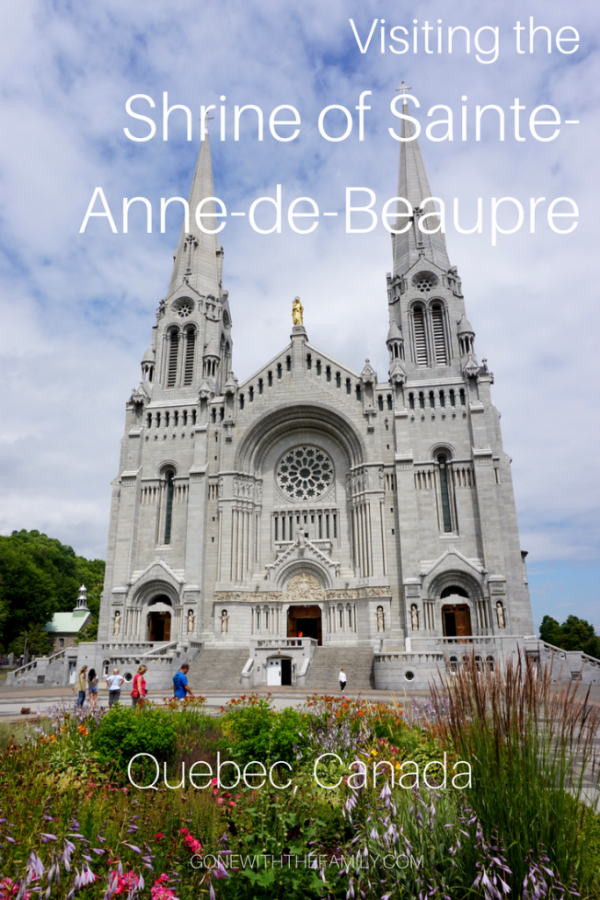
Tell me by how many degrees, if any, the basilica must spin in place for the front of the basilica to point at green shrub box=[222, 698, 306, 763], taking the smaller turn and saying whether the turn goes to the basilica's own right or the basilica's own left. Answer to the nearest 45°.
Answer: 0° — it already faces it

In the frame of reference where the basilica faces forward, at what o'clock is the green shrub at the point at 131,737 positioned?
The green shrub is roughly at 12 o'clock from the basilica.

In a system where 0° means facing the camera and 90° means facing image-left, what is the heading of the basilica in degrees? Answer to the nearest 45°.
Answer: approximately 0°
